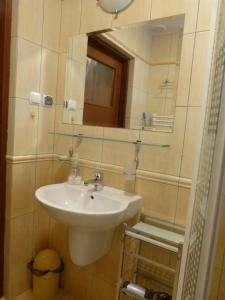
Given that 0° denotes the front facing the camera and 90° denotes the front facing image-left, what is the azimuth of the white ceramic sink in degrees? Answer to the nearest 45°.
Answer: approximately 45°

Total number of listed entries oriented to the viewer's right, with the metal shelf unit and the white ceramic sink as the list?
0

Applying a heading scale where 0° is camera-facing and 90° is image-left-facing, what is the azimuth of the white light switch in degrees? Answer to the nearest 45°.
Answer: approximately 315°

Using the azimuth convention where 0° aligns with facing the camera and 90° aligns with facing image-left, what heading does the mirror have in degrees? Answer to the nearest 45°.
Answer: approximately 45°
